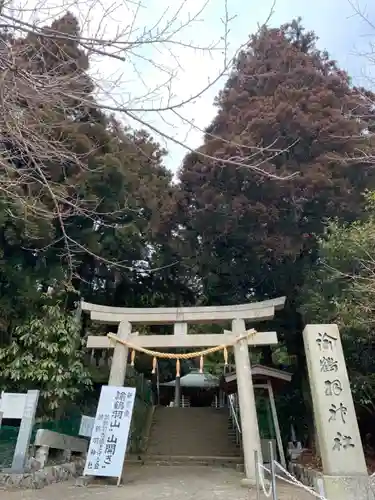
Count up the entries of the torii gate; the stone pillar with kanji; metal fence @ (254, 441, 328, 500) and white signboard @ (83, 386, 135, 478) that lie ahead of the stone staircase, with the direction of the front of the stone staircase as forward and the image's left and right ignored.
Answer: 4

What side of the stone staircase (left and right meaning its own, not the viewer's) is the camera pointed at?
front

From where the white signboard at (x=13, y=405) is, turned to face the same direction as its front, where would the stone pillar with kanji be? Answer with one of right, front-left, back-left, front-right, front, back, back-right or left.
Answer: front-left

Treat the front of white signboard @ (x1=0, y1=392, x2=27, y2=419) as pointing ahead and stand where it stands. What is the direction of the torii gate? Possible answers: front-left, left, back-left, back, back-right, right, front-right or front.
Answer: left

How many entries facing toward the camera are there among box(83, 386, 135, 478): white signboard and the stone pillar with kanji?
2

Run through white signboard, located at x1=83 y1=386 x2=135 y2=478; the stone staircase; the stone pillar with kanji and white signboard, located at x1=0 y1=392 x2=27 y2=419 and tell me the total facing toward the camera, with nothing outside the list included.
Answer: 4

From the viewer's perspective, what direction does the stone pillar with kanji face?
toward the camera
